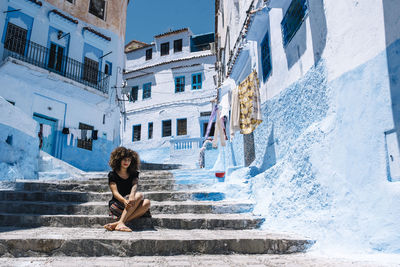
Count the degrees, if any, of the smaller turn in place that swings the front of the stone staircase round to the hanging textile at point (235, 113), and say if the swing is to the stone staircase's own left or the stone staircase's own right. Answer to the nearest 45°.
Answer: approximately 135° to the stone staircase's own left

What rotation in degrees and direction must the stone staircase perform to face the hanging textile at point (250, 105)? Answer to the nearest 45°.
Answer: approximately 135° to its left

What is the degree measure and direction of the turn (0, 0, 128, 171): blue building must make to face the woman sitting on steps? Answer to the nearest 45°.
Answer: approximately 45° to its right

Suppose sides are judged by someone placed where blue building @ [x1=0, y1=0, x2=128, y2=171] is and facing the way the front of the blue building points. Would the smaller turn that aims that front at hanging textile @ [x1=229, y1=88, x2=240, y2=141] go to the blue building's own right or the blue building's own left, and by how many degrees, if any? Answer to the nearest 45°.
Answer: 0° — it already faces it

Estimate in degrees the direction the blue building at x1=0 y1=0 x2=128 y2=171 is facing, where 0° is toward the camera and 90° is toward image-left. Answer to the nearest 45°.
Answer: approximately 315°

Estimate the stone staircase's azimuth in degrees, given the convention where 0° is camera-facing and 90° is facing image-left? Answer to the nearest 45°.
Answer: approximately 0°
